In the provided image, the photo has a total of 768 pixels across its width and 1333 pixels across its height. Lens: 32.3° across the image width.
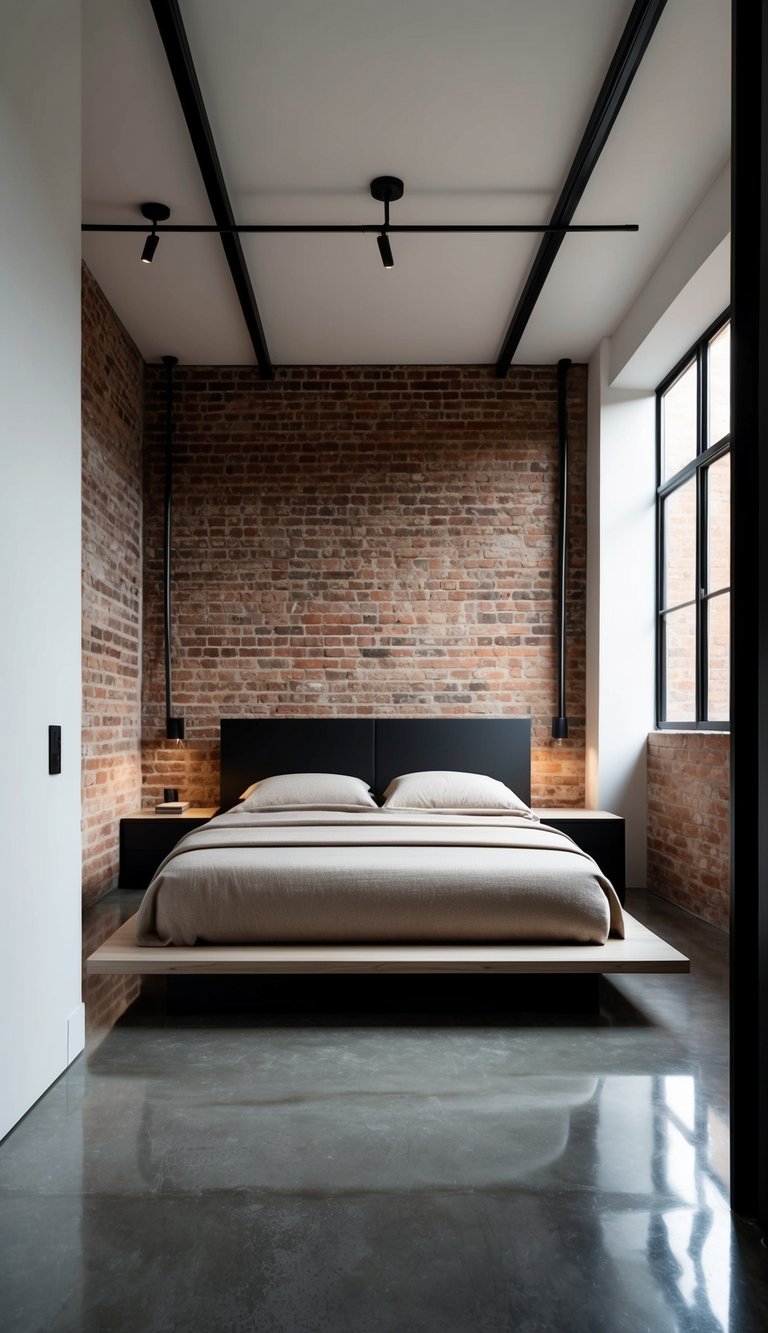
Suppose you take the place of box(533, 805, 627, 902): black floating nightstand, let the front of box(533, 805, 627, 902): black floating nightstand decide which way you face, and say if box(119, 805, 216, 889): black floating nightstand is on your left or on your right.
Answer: on your right

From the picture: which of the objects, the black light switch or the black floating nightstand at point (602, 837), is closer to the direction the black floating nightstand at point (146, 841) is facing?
the black light switch

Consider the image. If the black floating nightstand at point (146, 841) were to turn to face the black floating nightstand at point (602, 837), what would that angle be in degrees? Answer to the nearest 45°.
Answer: approximately 90° to its left

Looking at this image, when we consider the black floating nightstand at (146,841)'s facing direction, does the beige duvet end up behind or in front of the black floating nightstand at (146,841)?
in front

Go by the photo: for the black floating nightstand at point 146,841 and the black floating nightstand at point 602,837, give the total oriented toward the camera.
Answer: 2

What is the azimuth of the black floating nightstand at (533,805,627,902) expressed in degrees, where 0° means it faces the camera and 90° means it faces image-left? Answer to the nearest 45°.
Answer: approximately 0°
